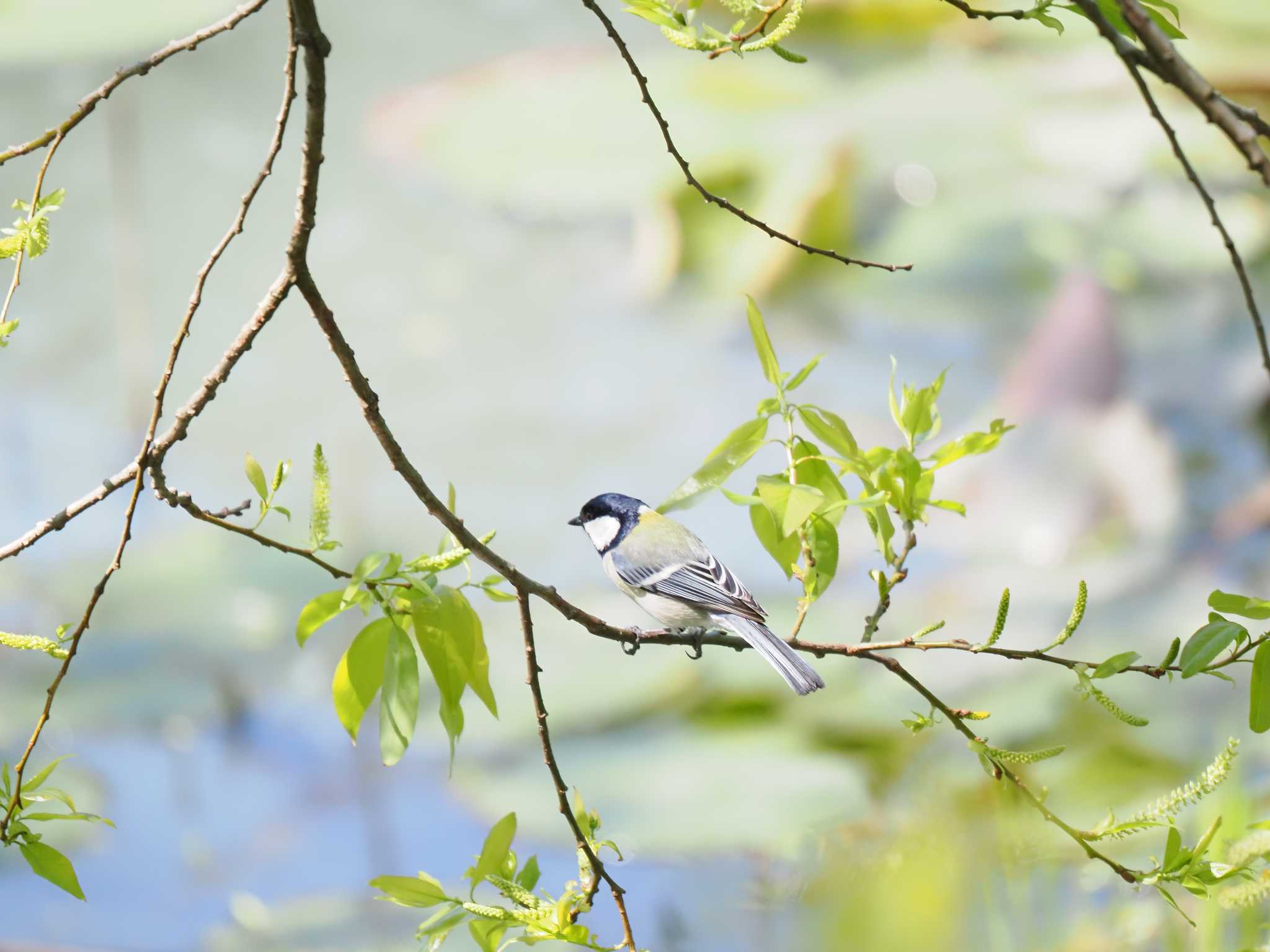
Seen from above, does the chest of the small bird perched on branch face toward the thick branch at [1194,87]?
no

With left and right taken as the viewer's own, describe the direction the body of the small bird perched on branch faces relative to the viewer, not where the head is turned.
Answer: facing to the left of the viewer
